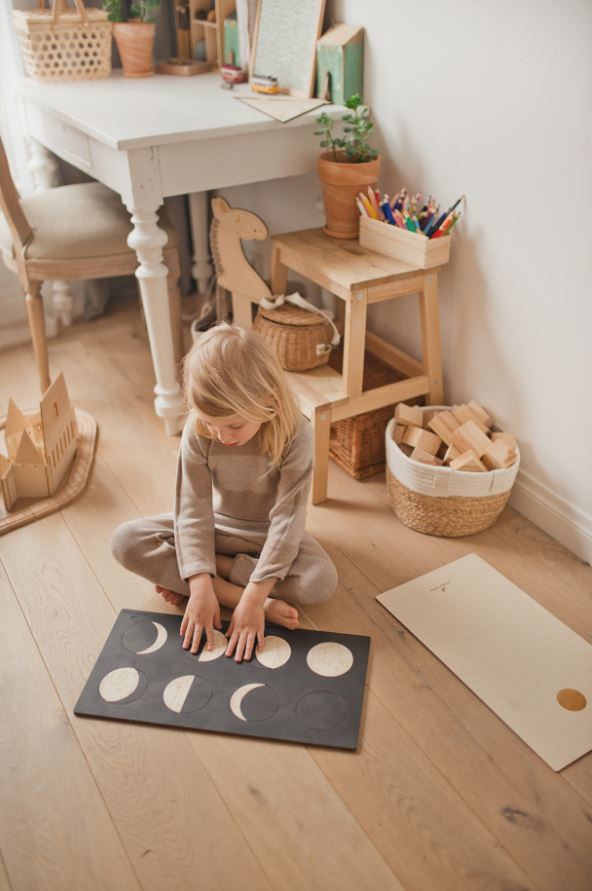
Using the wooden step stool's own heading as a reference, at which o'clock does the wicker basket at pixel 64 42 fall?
The wicker basket is roughly at 3 o'clock from the wooden step stool.

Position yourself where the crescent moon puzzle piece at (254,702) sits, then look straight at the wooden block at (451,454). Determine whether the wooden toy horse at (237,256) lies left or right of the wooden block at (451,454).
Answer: left
